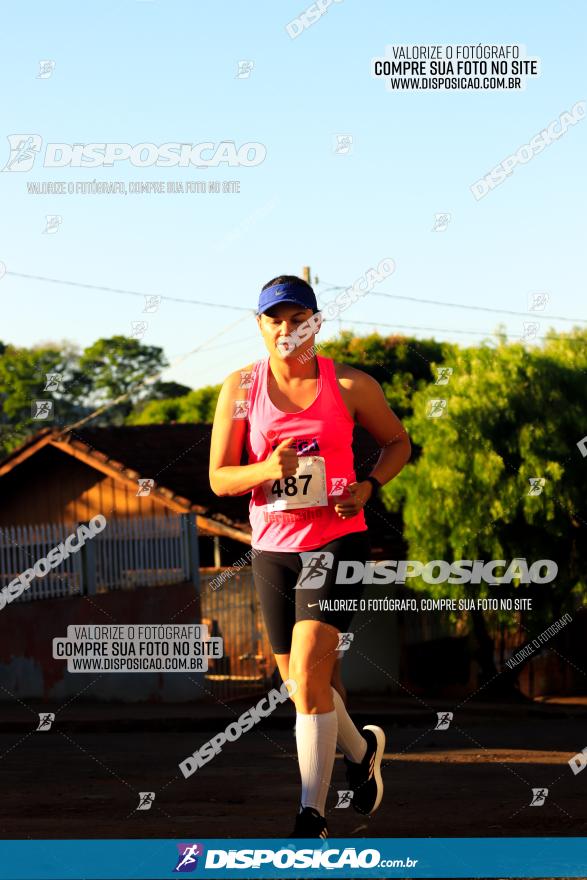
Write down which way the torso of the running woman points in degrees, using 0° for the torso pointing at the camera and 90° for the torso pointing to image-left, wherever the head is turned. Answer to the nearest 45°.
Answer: approximately 0°

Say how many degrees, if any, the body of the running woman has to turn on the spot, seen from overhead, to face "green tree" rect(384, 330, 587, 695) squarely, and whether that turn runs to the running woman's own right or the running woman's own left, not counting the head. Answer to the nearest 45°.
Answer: approximately 180°

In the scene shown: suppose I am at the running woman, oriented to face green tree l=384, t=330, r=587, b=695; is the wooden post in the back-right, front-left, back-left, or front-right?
front-left

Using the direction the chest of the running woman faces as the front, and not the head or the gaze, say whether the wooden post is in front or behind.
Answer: behind

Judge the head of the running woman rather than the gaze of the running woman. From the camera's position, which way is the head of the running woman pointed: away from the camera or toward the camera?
toward the camera
